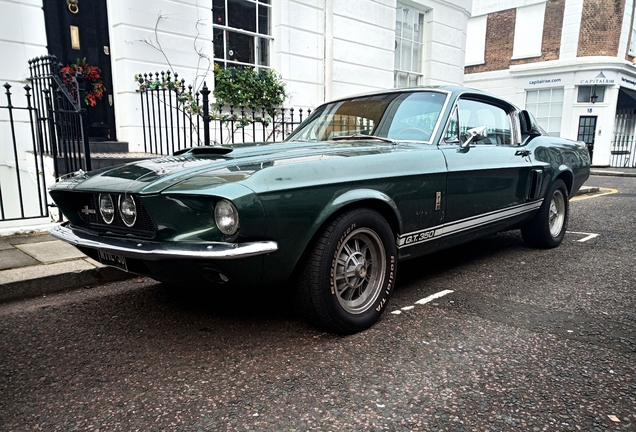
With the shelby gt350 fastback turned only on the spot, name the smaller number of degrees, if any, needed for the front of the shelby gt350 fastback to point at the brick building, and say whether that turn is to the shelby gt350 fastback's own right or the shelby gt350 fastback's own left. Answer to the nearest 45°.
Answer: approximately 180°

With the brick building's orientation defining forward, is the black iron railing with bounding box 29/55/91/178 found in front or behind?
in front

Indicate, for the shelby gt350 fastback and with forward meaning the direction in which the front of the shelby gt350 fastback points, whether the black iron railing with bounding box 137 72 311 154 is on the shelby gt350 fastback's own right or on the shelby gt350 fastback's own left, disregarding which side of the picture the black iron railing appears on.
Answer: on the shelby gt350 fastback's own right

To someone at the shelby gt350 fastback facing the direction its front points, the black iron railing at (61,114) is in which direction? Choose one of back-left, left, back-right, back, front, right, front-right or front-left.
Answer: right

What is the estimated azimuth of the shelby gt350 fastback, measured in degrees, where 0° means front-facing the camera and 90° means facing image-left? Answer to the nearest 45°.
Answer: approximately 45°

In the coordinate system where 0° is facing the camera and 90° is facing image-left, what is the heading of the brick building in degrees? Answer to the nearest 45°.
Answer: approximately 0°

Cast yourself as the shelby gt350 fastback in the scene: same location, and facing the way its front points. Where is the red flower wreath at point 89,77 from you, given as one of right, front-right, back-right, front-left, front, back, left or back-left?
right

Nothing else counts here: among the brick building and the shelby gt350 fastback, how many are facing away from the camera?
0
